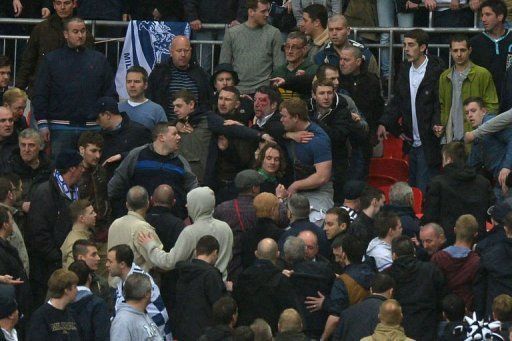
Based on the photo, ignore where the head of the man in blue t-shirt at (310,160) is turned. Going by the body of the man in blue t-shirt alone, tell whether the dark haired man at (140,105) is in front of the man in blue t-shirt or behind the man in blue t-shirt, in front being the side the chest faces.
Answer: in front

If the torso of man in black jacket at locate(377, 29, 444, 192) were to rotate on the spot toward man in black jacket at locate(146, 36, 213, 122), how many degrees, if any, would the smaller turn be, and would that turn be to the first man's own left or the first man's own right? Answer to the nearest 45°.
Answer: approximately 45° to the first man's own right

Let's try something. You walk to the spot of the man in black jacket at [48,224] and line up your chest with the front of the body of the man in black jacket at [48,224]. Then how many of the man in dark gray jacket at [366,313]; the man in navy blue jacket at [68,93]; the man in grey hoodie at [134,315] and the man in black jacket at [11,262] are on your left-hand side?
1

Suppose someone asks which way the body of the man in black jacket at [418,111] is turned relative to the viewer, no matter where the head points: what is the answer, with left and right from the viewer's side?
facing the viewer and to the left of the viewer

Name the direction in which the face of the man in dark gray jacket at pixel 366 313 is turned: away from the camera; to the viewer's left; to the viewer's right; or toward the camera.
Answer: away from the camera

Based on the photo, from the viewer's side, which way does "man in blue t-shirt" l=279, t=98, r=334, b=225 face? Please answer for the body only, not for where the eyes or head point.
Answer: to the viewer's left

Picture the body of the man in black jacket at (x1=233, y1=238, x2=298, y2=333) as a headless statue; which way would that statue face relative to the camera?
away from the camera

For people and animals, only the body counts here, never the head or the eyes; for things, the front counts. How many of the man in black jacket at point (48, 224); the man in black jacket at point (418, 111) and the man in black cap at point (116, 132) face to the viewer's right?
1

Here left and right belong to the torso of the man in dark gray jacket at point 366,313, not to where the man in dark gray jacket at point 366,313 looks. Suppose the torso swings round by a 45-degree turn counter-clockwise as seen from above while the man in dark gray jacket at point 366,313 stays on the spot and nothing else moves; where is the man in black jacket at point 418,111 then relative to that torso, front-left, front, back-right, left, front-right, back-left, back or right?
front

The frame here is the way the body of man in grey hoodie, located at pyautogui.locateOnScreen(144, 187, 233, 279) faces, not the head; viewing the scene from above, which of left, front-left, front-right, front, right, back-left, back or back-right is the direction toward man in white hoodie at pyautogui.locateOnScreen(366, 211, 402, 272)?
right

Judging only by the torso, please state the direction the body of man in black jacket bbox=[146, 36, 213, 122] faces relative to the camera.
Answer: toward the camera
